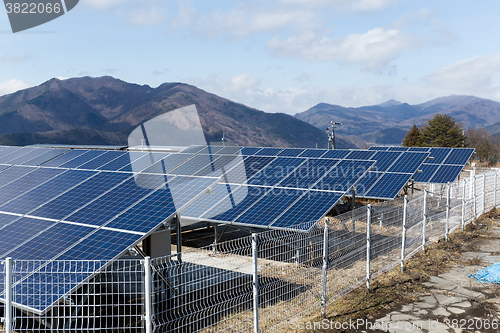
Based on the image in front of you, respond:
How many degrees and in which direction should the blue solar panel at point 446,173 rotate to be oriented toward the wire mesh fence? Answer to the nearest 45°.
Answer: approximately 45° to its left

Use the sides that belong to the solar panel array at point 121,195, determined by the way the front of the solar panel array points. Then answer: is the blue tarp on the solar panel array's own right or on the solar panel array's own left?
on the solar panel array's own left

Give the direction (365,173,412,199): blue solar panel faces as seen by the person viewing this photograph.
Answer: facing the viewer and to the left of the viewer

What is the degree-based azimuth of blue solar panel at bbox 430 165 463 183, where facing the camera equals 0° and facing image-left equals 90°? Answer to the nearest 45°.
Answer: approximately 45°

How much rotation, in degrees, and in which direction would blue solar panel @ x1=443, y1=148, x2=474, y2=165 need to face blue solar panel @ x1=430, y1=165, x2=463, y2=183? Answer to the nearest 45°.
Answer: approximately 45° to its left

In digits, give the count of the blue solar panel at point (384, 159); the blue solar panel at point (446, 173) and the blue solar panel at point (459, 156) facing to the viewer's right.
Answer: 0

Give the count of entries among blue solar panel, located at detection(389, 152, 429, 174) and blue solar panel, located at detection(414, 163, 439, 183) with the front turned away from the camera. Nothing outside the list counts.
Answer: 0

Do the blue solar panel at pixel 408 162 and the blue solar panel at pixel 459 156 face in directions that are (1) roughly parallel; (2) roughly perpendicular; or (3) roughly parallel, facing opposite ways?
roughly parallel
